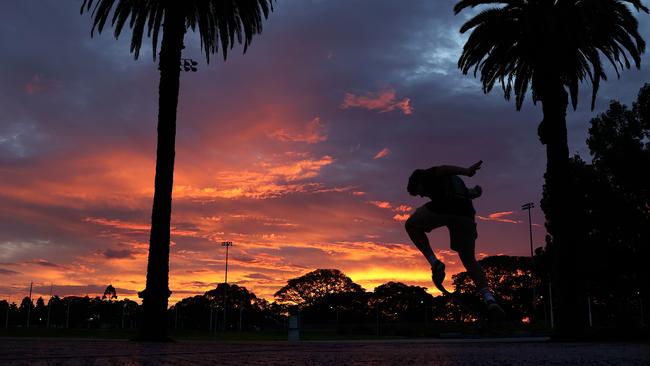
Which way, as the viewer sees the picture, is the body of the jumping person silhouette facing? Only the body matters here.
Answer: to the viewer's left

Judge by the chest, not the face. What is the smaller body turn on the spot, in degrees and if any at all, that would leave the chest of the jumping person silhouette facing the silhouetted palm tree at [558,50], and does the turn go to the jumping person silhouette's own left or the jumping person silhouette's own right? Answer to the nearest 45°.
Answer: approximately 90° to the jumping person silhouette's own right

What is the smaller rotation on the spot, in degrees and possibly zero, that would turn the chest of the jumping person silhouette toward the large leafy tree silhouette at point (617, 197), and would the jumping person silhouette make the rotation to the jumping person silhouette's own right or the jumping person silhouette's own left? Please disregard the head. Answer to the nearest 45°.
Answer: approximately 90° to the jumping person silhouette's own right

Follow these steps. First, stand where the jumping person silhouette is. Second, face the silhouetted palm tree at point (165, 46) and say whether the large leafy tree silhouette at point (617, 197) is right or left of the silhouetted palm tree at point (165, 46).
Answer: right

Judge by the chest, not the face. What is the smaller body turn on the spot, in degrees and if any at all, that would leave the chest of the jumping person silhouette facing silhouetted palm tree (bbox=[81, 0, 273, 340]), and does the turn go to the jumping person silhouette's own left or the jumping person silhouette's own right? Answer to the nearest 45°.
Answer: approximately 45° to the jumping person silhouette's own right

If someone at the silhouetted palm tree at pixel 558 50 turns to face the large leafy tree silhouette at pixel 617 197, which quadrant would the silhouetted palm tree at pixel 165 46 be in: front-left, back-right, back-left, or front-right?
back-left
